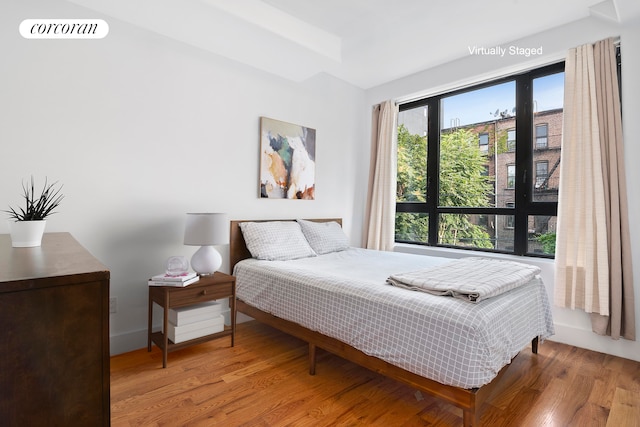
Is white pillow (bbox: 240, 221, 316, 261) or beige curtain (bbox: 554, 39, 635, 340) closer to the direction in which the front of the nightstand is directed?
the beige curtain

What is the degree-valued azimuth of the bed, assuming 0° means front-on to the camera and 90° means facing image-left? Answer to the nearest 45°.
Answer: approximately 315°

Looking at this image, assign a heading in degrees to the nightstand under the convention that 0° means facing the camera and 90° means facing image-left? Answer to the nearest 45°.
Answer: approximately 315°

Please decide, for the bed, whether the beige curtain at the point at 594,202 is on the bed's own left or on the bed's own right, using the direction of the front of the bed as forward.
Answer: on the bed's own left

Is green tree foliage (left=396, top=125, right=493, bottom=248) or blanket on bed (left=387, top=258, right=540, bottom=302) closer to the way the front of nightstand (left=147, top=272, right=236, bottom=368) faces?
the blanket on bed

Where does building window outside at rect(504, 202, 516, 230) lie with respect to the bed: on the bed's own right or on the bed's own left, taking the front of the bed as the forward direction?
on the bed's own left

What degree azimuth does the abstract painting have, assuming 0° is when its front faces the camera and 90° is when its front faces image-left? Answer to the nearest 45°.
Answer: approximately 315°

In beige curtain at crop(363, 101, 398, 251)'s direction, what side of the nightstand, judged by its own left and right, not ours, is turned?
left
